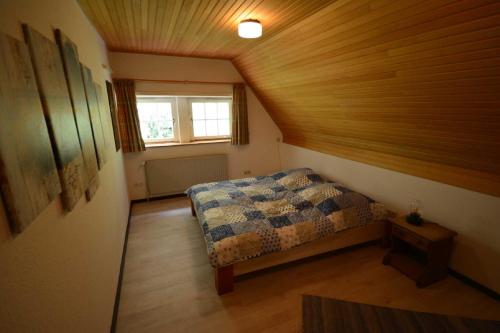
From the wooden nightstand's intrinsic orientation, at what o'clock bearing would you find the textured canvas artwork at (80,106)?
The textured canvas artwork is roughly at 12 o'clock from the wooden nightstand.

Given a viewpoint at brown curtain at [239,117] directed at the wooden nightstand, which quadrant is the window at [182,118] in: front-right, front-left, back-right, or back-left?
back-right

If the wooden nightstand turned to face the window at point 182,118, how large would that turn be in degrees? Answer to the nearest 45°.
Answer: approximately 45° to its right

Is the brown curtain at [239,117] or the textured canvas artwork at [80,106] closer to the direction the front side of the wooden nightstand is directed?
the textured canvas artwork

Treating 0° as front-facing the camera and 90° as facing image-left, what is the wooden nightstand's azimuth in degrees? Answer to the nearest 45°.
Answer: approximately 45°

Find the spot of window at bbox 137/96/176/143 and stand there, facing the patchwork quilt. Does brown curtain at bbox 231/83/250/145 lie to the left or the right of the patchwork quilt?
left

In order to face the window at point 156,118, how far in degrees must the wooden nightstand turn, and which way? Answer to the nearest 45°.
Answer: approximately 45° to its right

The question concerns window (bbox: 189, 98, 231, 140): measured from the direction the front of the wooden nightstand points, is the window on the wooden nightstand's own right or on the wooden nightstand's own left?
on the wooden nightstand's own right
